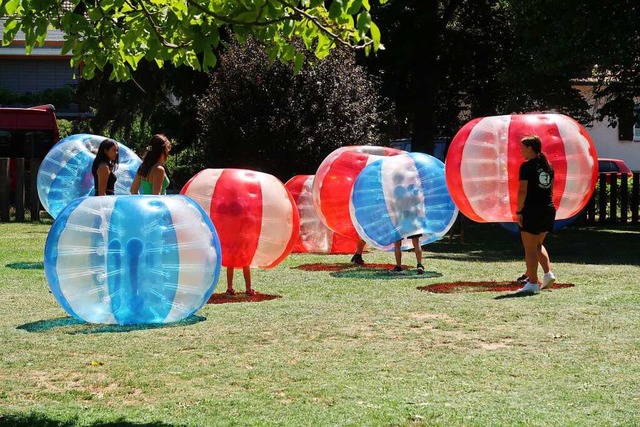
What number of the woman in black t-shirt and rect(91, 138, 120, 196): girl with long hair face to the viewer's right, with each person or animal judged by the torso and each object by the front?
1

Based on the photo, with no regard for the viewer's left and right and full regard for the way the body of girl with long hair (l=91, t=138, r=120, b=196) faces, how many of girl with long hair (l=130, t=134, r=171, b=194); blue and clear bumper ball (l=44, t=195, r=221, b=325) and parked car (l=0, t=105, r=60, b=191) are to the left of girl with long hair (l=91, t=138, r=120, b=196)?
1

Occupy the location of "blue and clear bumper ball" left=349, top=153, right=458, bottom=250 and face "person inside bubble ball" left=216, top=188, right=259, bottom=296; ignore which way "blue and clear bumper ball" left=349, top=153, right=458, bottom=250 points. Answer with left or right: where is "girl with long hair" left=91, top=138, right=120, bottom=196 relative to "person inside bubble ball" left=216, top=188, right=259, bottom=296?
right
